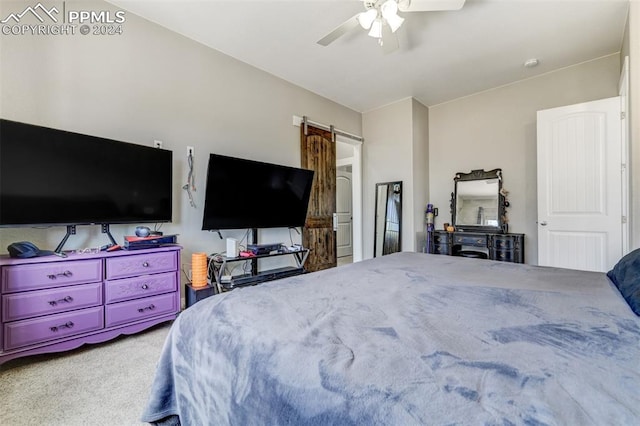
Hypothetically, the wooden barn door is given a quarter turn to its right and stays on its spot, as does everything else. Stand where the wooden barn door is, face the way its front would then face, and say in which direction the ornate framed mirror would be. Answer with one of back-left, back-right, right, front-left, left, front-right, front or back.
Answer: back-left

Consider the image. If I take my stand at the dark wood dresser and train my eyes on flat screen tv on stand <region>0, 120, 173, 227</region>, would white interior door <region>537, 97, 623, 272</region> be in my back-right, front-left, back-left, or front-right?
back-left

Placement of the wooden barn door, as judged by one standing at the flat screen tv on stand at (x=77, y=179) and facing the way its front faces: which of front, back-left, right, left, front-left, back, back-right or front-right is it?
front-left

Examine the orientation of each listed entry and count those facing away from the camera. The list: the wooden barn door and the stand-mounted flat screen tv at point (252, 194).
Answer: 0

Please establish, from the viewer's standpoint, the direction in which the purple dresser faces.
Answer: facing the viewer and to the right of the viewer

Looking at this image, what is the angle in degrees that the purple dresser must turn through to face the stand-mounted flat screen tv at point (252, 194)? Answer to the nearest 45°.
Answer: approximately 45° to its left

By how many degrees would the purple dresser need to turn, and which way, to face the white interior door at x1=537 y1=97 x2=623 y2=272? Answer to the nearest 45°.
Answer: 0° — it already faces it

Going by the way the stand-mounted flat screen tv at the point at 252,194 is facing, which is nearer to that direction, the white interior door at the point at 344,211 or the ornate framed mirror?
the ornate framed mirror

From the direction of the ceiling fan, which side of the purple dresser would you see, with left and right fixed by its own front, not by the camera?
front

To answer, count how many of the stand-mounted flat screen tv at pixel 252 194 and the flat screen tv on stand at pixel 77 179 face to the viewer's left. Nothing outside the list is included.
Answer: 0

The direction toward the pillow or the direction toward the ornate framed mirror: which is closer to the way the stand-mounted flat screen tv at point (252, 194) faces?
the pillow

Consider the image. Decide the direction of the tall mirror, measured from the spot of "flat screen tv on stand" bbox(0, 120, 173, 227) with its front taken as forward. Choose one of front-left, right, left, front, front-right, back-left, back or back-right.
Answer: front-left

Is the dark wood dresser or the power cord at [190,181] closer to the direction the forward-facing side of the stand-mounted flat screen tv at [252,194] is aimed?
the dark wood dresser

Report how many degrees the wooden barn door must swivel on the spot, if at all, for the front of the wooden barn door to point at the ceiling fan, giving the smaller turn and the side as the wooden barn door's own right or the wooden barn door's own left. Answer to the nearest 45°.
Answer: approximately 45° to the wooden barn door's own right

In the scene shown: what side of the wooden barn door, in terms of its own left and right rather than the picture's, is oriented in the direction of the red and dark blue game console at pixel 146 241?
right
